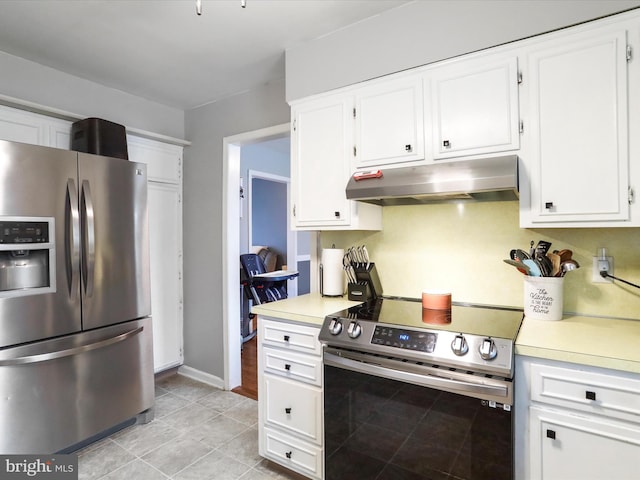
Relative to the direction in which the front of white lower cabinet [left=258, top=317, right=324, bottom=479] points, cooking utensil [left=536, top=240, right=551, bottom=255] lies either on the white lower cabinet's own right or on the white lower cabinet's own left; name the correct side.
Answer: on the white lower cabinet's own left

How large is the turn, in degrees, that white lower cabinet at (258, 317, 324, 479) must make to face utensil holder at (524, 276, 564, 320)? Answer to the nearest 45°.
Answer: approximately 135° to its left

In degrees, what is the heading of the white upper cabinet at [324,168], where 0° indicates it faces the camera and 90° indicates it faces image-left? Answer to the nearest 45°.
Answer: approximately 45°
